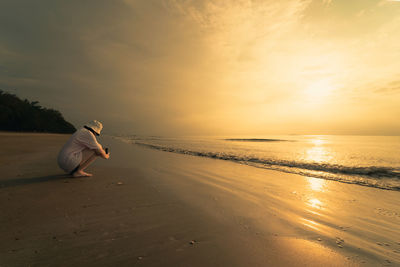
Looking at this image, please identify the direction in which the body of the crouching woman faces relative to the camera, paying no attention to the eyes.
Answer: to the viewer's right
